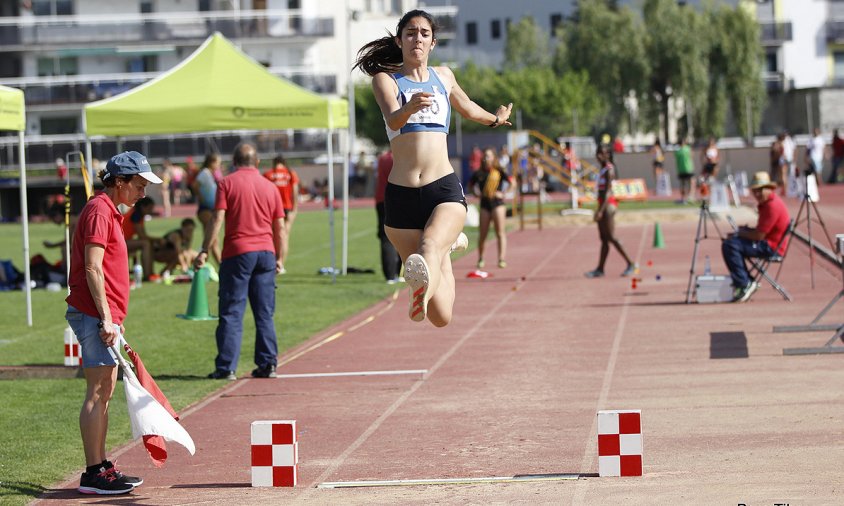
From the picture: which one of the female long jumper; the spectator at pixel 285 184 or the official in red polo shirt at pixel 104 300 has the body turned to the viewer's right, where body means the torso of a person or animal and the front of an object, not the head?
the official in red polo shirt

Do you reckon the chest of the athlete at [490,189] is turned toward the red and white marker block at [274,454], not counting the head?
yes

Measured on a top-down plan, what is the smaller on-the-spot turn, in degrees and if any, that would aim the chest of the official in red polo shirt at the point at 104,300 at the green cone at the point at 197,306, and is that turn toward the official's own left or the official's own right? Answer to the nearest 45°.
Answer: approximately 90° to the official's own left

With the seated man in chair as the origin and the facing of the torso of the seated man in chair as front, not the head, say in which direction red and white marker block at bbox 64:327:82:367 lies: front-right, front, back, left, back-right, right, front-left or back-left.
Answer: front-left

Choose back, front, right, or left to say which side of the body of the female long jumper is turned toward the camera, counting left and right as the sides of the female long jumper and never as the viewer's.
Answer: front

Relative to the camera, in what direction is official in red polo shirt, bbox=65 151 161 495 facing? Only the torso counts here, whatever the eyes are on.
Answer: to the viewer's right

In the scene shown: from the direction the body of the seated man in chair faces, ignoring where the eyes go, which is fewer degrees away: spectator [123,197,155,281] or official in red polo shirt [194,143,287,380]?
the spectator

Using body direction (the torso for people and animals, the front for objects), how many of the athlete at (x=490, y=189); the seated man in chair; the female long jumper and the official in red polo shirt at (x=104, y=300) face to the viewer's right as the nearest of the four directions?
1

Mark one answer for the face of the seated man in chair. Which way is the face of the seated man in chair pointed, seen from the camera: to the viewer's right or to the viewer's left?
to the viewer's left

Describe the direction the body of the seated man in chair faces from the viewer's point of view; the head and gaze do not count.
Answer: to the viewer's left

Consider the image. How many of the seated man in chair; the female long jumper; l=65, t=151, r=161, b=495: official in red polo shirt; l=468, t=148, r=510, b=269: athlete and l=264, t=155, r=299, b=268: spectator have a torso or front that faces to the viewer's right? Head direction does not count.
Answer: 1

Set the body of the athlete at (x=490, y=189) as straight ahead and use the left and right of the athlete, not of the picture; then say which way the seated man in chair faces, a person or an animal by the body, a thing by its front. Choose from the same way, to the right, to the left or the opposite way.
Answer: to the right

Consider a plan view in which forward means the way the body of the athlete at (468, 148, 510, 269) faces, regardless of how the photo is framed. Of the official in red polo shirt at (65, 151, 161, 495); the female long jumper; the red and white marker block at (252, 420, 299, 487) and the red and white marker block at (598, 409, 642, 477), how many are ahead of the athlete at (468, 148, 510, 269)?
4

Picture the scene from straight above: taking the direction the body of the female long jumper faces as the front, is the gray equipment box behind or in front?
behind

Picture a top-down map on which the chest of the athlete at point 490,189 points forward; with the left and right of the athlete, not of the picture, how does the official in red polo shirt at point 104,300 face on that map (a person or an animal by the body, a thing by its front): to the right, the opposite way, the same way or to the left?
to the left

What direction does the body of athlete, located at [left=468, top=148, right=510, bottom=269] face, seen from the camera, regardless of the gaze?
toward the camera
